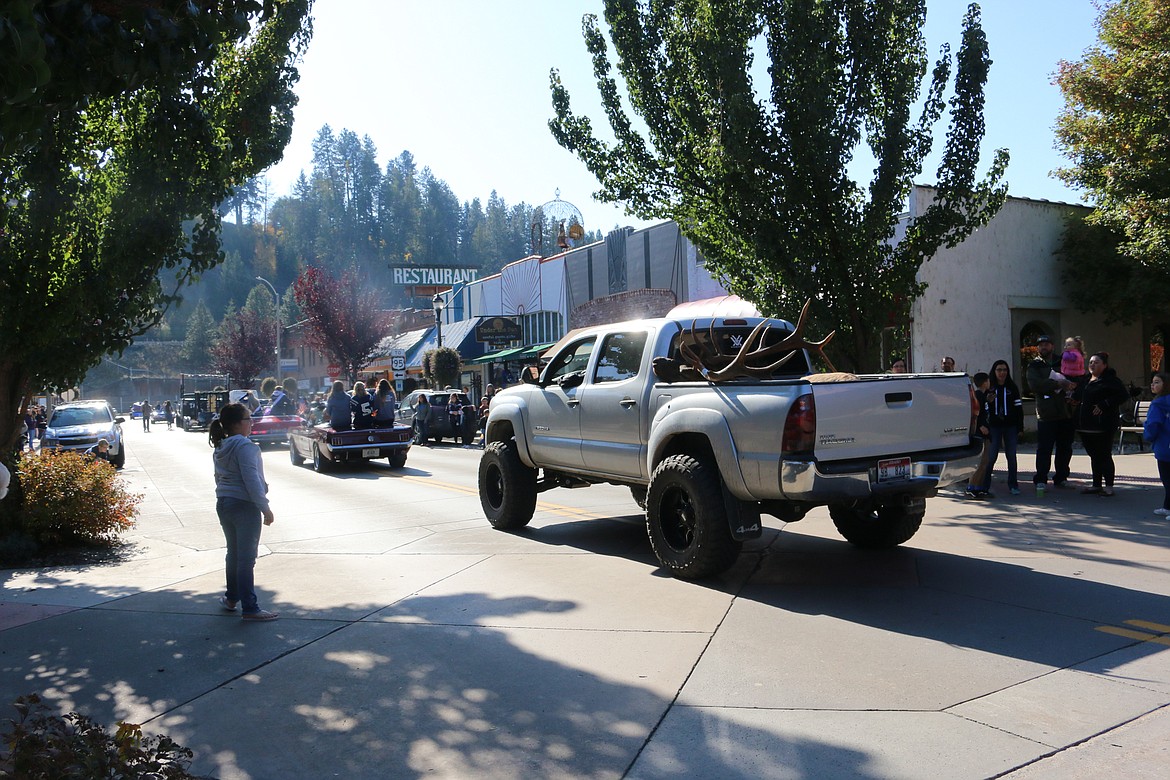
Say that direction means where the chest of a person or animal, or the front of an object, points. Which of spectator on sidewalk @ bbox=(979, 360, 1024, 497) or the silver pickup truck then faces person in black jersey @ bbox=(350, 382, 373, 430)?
the silver pickup truck

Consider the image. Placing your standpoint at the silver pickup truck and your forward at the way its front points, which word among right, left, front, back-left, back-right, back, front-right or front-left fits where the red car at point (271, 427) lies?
front

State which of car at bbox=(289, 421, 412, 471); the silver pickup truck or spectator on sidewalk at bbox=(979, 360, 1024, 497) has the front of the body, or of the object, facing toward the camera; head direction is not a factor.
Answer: the spectator on sidewalk

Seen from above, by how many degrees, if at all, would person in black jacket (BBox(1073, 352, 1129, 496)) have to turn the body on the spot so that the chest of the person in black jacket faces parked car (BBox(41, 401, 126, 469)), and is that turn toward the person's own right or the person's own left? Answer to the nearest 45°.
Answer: approximately 45° to the person's own right

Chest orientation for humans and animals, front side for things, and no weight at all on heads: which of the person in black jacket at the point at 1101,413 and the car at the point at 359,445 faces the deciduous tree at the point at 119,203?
the person in black jacket

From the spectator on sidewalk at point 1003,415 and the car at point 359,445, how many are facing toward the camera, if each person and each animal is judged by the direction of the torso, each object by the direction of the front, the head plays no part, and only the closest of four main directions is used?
1

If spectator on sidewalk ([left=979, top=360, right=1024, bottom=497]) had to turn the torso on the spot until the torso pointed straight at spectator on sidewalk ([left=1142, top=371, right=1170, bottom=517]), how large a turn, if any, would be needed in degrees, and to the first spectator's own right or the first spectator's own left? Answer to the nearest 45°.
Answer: approximately 45° to the first spectator's own left

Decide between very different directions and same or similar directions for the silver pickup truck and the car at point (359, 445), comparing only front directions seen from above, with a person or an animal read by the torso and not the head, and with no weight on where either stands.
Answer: same or similar directions

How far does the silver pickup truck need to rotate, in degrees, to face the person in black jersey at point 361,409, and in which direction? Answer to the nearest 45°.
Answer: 0° — it already faces them

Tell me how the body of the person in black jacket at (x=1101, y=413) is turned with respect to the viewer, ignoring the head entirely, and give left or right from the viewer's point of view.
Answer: facing the viewer and to the left of the viewer

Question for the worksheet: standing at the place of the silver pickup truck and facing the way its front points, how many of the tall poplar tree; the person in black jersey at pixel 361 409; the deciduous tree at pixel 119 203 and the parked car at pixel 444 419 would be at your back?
0

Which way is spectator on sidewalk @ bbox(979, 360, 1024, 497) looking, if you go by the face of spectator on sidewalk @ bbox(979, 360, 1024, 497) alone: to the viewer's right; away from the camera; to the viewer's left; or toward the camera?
toward the camera

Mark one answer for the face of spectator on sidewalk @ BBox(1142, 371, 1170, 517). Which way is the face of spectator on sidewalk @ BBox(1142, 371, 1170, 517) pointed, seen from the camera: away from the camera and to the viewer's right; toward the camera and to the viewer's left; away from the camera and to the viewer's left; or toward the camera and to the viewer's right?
toward the camera and to the viewer's left

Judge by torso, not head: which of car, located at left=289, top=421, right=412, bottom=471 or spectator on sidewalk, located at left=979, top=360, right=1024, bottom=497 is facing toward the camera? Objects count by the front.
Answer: the spectator on sidewalk

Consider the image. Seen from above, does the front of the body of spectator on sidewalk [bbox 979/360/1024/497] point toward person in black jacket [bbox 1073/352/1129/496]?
no

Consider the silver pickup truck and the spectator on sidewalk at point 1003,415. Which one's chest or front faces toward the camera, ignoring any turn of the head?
the spectator on sidewalk

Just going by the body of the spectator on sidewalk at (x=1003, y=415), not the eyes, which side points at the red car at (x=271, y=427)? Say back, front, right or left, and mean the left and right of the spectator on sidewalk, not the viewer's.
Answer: right

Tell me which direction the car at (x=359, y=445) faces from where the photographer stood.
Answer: facing away from the viewer and to the left of the viewer

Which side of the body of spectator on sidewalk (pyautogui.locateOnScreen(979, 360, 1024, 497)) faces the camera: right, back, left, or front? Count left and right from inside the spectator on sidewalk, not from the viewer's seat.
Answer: front

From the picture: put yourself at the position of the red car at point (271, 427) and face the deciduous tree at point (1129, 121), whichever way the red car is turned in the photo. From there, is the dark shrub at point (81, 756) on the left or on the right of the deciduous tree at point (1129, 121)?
right
